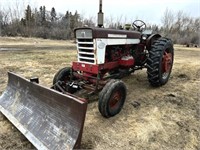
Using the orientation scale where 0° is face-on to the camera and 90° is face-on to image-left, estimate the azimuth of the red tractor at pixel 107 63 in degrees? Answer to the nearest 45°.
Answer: approximately 45°

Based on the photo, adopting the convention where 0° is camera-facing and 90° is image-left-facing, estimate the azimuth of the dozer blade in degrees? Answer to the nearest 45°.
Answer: approximately 45°
